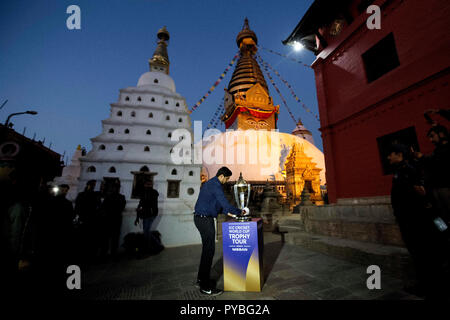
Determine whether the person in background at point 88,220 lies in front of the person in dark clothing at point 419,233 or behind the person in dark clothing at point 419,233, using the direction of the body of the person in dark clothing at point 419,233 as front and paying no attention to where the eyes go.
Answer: in front

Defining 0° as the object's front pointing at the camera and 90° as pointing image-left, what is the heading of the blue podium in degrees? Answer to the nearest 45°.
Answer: approximately 0°

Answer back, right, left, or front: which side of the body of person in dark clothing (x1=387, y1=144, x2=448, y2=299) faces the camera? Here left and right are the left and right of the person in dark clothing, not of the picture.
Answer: left

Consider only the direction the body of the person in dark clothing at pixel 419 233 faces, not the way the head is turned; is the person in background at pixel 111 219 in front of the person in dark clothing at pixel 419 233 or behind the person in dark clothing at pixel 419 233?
in front

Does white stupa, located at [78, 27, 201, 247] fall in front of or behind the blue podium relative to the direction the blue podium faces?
behind

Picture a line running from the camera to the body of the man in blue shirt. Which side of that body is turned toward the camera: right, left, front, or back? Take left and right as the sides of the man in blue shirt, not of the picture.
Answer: right

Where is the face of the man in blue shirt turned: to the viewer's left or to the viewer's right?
to the viewer's right

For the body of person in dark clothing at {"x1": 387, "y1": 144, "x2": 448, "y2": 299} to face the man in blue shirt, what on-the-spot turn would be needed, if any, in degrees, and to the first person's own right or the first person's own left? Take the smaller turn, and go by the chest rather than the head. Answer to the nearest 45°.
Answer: approximately 45° to the first person's own left

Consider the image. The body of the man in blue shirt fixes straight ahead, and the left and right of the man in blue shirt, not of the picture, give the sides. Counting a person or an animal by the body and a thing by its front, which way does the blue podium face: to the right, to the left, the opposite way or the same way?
to the right

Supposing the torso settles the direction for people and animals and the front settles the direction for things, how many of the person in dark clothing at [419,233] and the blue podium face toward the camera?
1

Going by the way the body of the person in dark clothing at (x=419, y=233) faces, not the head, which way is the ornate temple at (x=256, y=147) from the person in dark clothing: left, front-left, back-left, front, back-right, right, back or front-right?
front-right

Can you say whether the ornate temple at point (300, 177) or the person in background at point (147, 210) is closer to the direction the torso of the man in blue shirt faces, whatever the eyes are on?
the ornate temple

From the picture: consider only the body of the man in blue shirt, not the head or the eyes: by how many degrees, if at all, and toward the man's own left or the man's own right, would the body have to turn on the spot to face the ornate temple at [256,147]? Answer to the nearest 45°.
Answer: approximately 90° to the man's own left

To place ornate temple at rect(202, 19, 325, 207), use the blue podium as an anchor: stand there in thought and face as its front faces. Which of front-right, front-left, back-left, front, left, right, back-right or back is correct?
back
